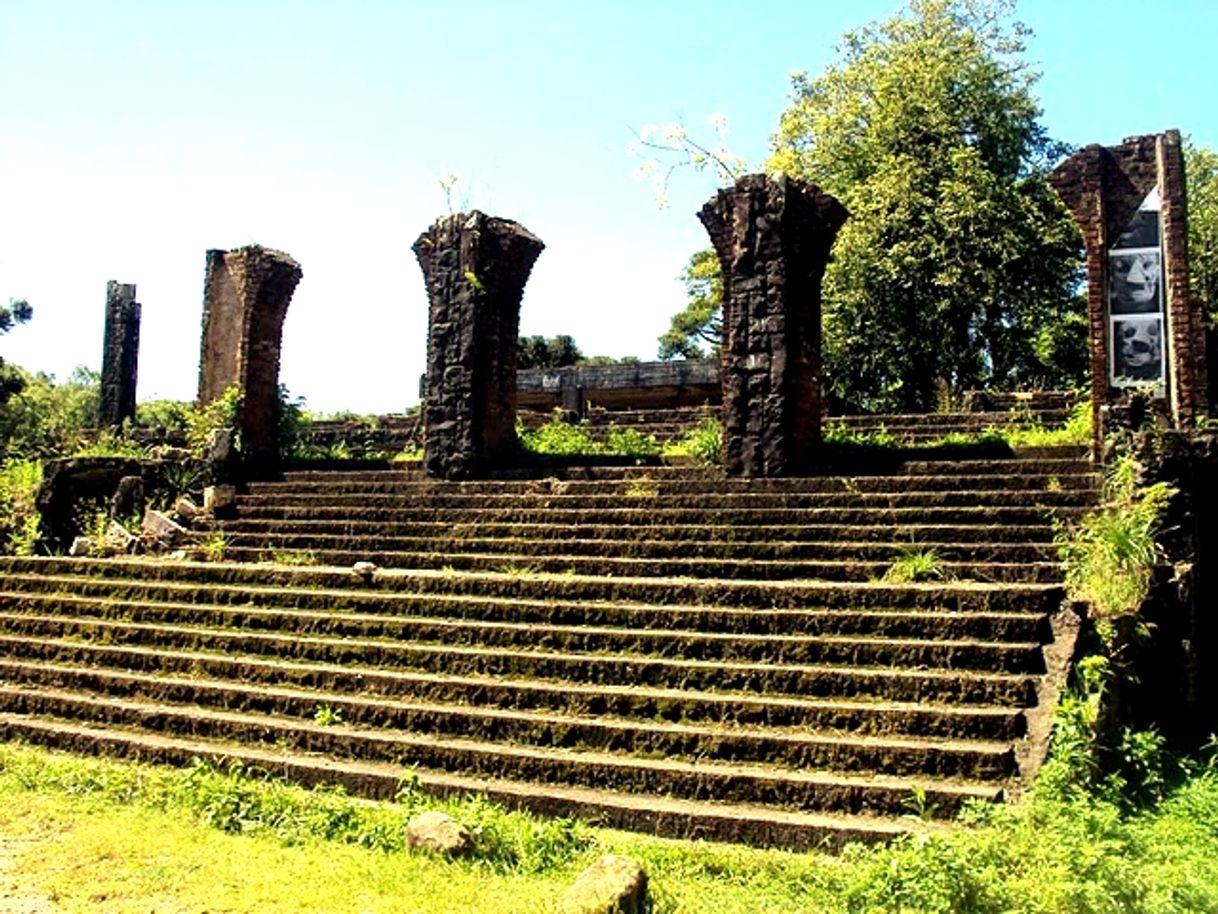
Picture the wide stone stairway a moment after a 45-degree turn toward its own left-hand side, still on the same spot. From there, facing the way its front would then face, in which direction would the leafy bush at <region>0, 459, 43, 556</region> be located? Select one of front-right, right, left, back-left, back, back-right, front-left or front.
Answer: back

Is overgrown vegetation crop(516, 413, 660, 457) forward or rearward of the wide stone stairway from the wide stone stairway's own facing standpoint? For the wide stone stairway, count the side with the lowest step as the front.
rearward

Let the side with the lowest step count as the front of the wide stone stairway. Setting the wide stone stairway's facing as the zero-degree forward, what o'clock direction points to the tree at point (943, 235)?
The tree is roughly at 7 o'clock from the wide stone stairway.

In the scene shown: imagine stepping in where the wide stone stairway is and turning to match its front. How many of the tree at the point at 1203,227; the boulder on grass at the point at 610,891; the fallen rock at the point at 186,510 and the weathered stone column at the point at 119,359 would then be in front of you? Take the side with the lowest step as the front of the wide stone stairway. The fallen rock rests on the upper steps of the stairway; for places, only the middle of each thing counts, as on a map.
1

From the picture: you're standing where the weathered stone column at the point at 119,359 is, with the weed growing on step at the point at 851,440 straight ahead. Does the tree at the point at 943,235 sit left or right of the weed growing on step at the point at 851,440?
left

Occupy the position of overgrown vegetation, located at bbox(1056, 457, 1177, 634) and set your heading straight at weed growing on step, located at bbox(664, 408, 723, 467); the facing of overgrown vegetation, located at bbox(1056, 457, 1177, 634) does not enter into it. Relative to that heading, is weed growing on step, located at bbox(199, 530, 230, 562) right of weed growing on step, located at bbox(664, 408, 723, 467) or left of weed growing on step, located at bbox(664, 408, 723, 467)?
left

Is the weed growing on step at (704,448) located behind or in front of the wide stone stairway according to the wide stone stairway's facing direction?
behind

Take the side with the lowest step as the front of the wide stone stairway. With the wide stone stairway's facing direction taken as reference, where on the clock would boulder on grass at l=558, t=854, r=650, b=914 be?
The boulder on grass is roughly at 12 o'clock from the wide stone stairway.

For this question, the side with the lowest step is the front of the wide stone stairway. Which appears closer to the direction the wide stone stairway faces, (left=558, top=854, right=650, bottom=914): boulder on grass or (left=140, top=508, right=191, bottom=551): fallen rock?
the boulder on grass

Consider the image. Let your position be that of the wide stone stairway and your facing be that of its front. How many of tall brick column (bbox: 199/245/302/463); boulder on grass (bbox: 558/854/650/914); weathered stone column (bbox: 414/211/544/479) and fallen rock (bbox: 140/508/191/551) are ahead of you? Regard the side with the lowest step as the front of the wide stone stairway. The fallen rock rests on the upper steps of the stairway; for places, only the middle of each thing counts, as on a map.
1

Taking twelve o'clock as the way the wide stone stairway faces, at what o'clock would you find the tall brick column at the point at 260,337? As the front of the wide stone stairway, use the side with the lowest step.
The tall brick column is roughly at 5 o'clock from the wide stone stairway.

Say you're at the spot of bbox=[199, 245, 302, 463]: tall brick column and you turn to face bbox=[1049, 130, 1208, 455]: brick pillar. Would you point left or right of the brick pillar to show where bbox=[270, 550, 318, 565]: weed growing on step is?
right

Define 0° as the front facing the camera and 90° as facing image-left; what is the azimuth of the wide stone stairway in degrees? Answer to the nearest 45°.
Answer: approximately 0°

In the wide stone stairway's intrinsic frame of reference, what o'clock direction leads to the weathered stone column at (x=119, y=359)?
The weathered stone column is roughly at 5 o'clock from the wide stone stairway.
